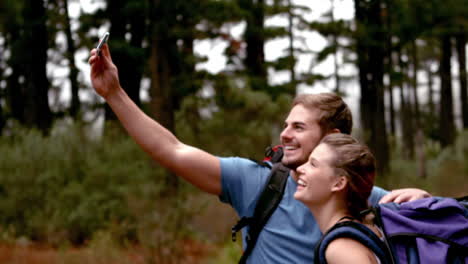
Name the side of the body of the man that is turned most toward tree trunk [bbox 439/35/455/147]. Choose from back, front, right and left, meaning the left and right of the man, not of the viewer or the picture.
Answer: back

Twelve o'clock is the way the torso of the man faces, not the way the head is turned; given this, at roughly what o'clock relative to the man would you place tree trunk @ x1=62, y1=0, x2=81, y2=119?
The tree trunk is roughly at 4 o'clock from the man.

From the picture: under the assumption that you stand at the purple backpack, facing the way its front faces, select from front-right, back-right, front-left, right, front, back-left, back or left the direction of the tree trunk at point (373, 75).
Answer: left

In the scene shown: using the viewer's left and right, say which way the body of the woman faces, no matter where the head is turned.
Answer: facing to the left of the viewer

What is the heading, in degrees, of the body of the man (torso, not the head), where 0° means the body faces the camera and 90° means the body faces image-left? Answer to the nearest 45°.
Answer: approximately 45°

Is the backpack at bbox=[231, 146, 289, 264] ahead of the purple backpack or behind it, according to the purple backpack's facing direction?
behind

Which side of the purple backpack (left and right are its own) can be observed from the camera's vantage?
right

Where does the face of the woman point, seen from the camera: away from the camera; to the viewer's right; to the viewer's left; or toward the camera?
to the viewer's left

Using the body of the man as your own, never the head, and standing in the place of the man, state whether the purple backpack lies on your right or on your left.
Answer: on your left

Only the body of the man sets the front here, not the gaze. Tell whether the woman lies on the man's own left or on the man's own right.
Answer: on the man's own left
